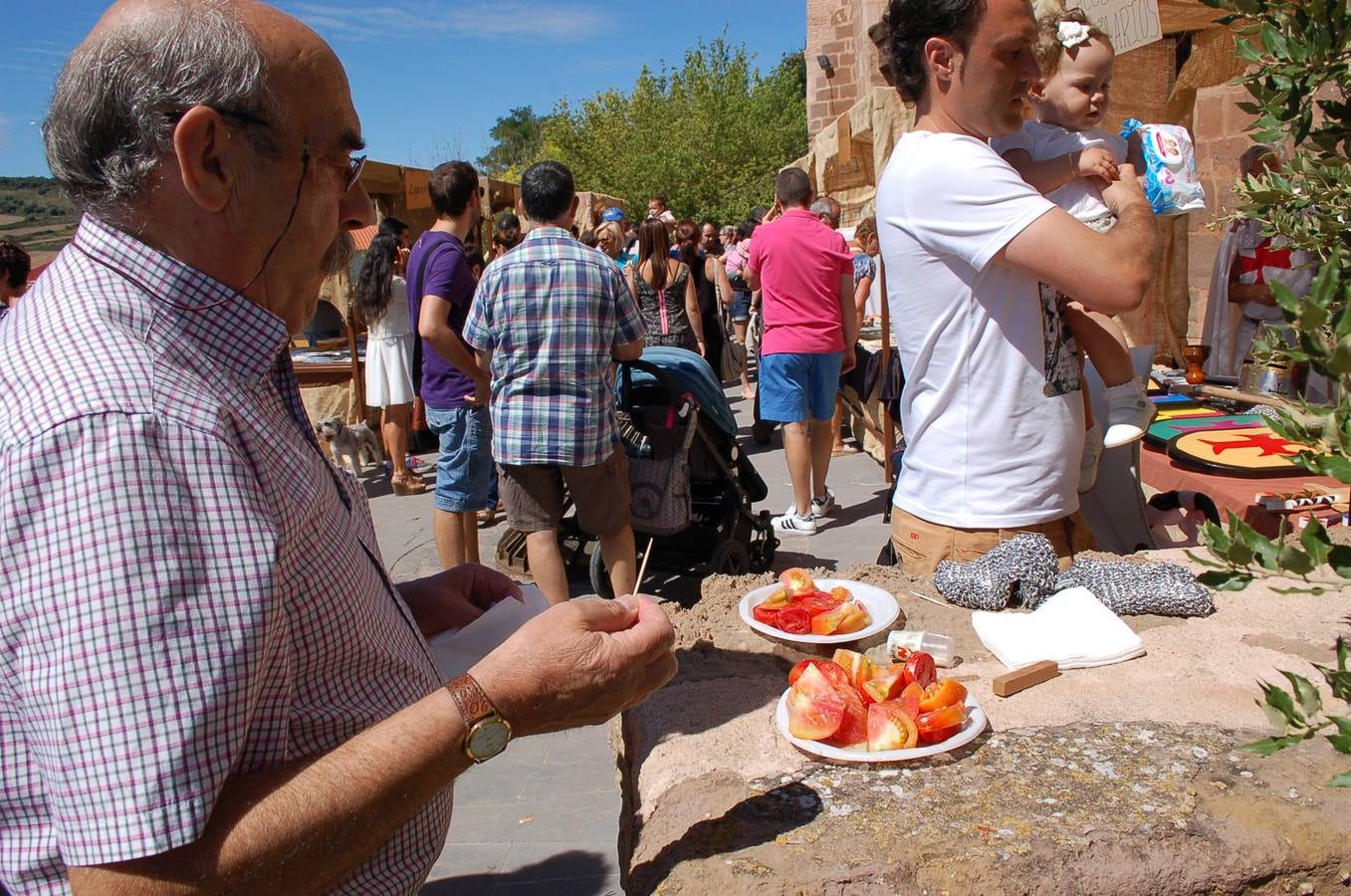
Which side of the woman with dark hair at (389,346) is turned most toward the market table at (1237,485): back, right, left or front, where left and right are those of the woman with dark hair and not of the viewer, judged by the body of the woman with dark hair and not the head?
right

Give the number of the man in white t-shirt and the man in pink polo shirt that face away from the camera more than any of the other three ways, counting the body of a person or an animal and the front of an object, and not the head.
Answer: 1

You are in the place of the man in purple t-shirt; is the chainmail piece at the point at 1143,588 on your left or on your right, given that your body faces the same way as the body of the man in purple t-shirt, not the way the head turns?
on your right

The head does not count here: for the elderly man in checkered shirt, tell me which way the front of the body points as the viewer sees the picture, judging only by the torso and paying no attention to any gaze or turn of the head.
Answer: to the viewer's right

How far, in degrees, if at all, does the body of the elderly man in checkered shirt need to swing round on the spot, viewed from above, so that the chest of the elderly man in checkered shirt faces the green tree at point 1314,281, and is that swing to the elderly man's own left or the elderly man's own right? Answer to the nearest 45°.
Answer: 0° — they already face it

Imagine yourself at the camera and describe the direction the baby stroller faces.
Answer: facing away from the viewer and to the right of the viewer

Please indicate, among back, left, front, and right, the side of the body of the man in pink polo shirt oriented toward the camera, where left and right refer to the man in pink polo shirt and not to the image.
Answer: back

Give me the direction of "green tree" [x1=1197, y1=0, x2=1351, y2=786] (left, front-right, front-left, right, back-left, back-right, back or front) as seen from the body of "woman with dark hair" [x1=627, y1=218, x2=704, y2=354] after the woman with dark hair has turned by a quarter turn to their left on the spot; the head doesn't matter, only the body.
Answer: left

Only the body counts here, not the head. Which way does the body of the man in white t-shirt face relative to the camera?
to the viewer's right

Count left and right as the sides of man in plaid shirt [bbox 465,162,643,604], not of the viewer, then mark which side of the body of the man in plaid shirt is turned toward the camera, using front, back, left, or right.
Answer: back
